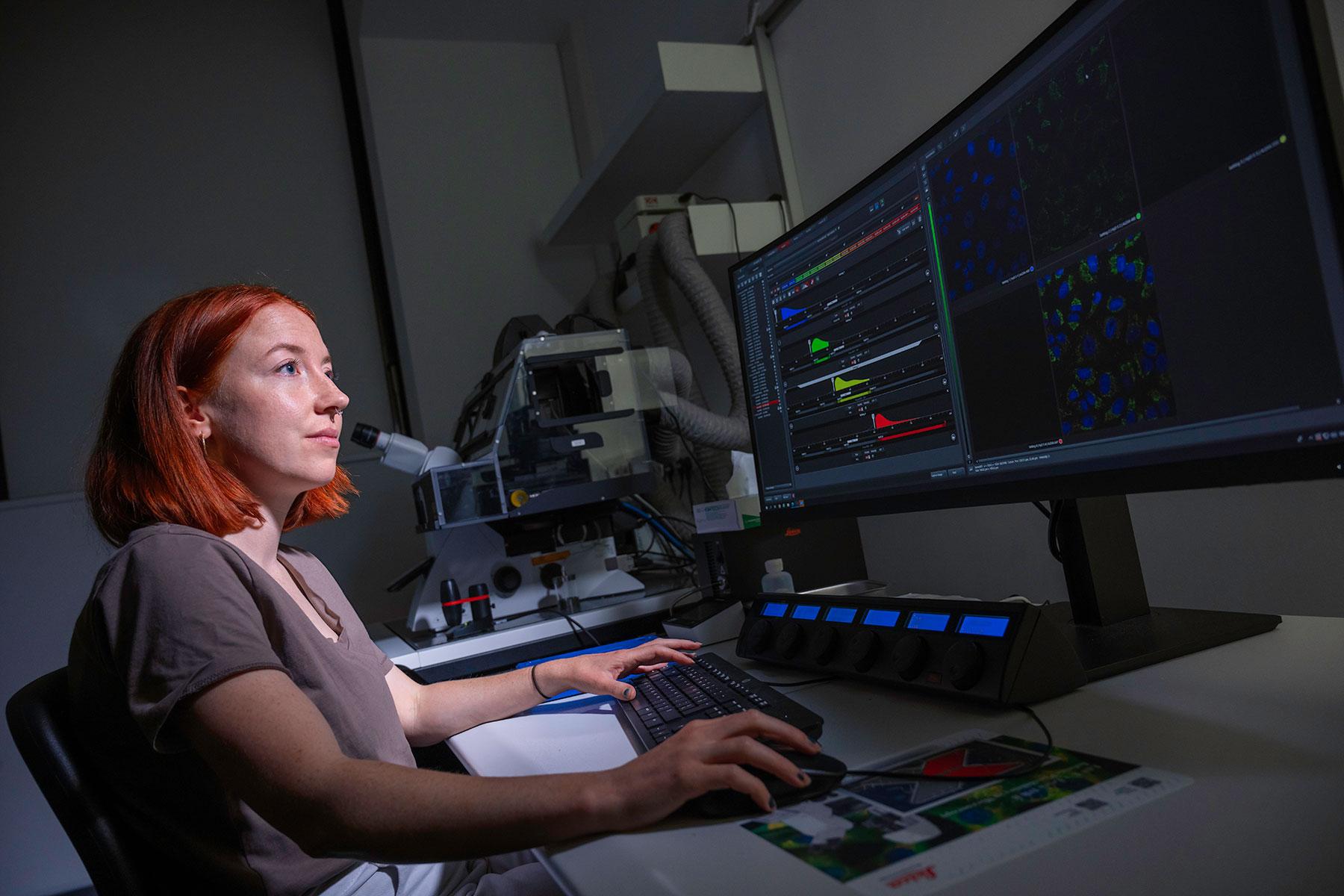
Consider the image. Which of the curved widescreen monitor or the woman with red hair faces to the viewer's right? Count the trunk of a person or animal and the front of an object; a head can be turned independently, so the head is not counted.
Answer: the woman with red hair

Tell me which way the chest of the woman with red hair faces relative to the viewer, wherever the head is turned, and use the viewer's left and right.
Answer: facing to the right of the viewer

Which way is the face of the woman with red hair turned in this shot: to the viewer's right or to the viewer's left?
to the viewer's right

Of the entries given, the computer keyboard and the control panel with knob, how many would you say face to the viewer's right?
0

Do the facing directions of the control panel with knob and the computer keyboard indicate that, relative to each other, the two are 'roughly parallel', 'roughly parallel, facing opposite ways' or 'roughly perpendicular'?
roughly parallel

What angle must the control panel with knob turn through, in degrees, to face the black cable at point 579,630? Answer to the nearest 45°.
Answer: approximately 90° to its right

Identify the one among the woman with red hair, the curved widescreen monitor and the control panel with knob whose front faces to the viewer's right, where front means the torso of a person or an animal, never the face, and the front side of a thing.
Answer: the woman with red hair

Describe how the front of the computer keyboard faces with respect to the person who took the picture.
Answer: facing the viewer and to the left of the viewer
